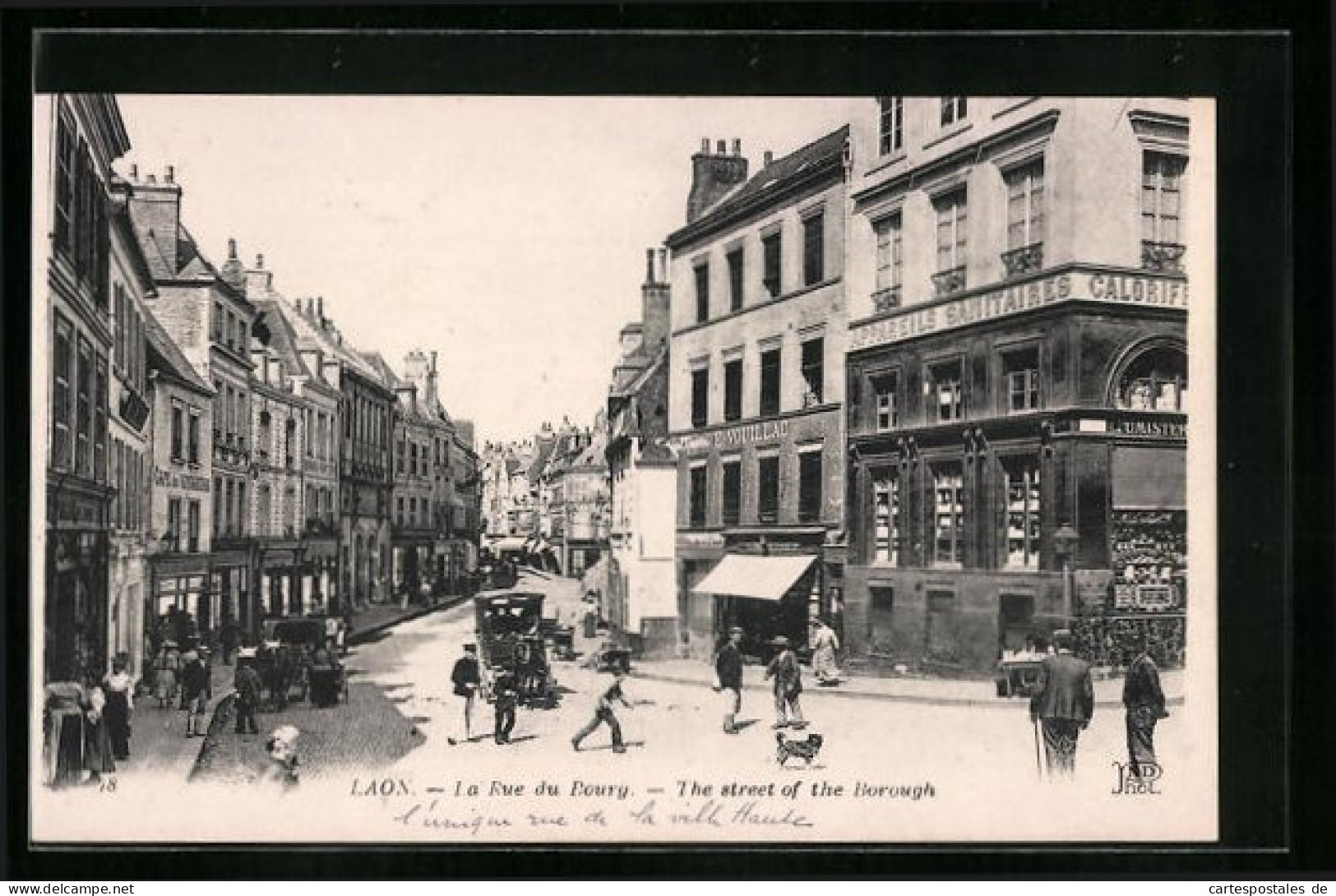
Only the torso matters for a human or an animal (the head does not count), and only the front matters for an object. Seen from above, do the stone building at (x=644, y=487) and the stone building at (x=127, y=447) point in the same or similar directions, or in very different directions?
very different directions

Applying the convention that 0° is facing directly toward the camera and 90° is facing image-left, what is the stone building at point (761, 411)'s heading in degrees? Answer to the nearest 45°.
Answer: approximately 45°

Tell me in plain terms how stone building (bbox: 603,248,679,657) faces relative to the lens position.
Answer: facing to the left of the viewer

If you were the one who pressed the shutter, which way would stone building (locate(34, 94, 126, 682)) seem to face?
facing to the right of the viewer

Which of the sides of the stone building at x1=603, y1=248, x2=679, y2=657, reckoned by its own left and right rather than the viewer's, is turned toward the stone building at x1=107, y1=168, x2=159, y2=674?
front

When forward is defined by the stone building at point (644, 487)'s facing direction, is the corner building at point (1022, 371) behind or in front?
behind

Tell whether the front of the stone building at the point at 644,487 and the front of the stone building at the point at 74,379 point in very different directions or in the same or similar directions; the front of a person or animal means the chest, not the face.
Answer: very different directions

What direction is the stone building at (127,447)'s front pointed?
to the viewer's right
